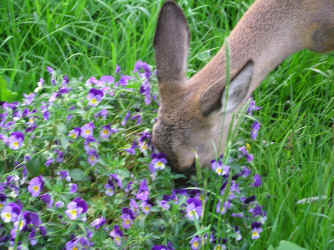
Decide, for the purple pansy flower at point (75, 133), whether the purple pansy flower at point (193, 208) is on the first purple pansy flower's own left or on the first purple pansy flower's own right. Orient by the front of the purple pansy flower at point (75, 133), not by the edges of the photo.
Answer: on the first purple pansy flower's own left

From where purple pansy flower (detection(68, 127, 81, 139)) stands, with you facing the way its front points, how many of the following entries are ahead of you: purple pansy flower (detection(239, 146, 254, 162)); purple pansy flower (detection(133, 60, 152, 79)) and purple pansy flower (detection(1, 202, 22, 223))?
1

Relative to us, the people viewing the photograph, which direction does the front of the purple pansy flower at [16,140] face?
facing the viewer

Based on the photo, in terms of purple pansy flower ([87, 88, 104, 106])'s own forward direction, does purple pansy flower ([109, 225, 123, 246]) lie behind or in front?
in front

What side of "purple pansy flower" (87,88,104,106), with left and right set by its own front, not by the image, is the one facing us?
front

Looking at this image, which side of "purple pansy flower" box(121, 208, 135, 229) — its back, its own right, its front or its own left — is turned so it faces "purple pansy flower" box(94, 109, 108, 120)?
back

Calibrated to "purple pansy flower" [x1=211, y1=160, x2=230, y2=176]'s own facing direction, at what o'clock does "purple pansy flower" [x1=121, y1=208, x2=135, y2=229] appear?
"purple pansy flower" [x1=121, y1=208, x2=135, y2=229] is roughly at 2 o'clock from "purple pansy flower" [x1=211, y1=160, x2=230, y2=176].

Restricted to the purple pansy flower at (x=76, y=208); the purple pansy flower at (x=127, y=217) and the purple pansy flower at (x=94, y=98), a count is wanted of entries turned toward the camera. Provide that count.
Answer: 3

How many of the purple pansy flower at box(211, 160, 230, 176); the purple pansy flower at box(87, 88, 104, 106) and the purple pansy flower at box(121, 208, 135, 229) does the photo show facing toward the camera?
3

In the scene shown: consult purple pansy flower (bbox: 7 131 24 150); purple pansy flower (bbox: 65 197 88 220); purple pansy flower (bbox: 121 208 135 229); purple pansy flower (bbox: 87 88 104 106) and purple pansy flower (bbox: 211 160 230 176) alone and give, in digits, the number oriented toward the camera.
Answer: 5

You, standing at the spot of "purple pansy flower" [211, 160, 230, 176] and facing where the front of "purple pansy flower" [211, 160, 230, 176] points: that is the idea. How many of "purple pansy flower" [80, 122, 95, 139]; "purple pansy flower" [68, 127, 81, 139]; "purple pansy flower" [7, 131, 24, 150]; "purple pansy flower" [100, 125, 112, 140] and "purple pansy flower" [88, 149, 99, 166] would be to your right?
5
